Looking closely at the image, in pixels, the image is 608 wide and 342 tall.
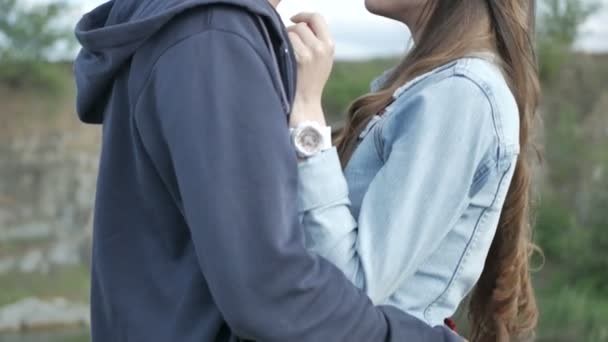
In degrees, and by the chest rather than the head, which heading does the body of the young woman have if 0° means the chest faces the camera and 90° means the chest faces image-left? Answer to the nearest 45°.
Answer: approximately 90°

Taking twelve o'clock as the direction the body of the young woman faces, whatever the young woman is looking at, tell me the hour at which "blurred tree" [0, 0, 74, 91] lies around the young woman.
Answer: The blurred tree is roughly at 2 o'clock from the young woman.

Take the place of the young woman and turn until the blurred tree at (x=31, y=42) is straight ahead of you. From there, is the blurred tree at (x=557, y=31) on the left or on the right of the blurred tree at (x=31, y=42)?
right

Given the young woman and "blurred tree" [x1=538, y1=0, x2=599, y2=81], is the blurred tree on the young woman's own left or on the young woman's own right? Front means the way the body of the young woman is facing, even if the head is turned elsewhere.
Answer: on the young woman's own right
